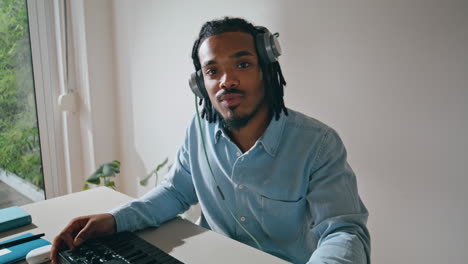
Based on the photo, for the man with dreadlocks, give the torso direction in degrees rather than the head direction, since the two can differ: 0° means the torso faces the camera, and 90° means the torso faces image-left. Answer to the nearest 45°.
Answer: approximately 45°

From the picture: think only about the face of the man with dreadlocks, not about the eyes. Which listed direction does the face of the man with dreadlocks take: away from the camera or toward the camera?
toward the camera

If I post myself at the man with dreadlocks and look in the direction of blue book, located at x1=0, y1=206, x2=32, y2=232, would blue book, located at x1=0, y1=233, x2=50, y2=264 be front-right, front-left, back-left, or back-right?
front-left

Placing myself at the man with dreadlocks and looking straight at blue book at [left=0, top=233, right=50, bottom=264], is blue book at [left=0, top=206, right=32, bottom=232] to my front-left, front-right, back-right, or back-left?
front-right
